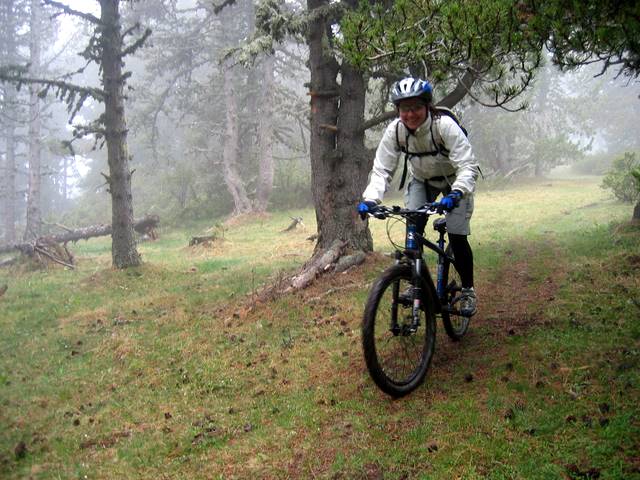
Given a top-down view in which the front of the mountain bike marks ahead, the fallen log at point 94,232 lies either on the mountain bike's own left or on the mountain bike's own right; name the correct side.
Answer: on the mountain bike's own right

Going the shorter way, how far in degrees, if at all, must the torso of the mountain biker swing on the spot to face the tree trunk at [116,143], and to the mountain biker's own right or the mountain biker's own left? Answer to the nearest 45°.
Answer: approximately 90° to the mountain biker's own right

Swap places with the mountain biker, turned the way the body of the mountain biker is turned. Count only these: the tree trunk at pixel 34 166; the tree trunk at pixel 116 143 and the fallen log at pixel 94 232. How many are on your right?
3

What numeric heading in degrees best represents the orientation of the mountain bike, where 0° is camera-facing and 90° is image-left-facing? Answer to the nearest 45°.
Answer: approximately 45°

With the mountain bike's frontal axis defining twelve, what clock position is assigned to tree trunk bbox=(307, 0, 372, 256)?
The tree trunk is roughly at 4 o'clock from the mountain bike.

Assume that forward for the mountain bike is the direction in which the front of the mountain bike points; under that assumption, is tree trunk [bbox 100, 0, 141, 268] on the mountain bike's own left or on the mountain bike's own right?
on the mountain bike's own right

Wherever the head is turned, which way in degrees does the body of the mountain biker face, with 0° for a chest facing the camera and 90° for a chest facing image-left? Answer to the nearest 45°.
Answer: approximately 45°

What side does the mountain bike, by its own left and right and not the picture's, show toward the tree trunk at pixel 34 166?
right
